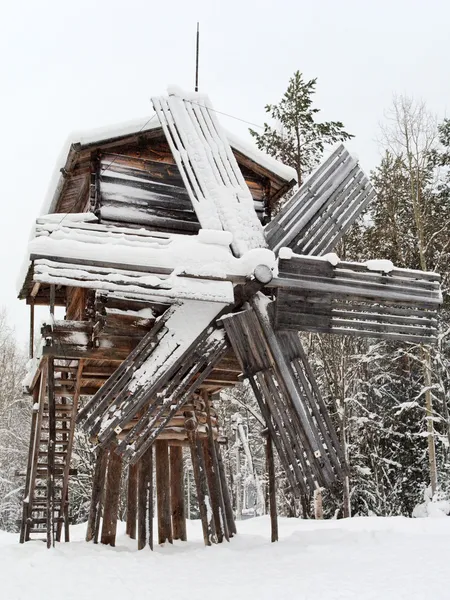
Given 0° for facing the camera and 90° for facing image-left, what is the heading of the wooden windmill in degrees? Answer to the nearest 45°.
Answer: approximately 315°

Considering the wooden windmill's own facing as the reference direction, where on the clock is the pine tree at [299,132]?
The pine tree is roughly at 8 o'clock from the wooden windmill.
